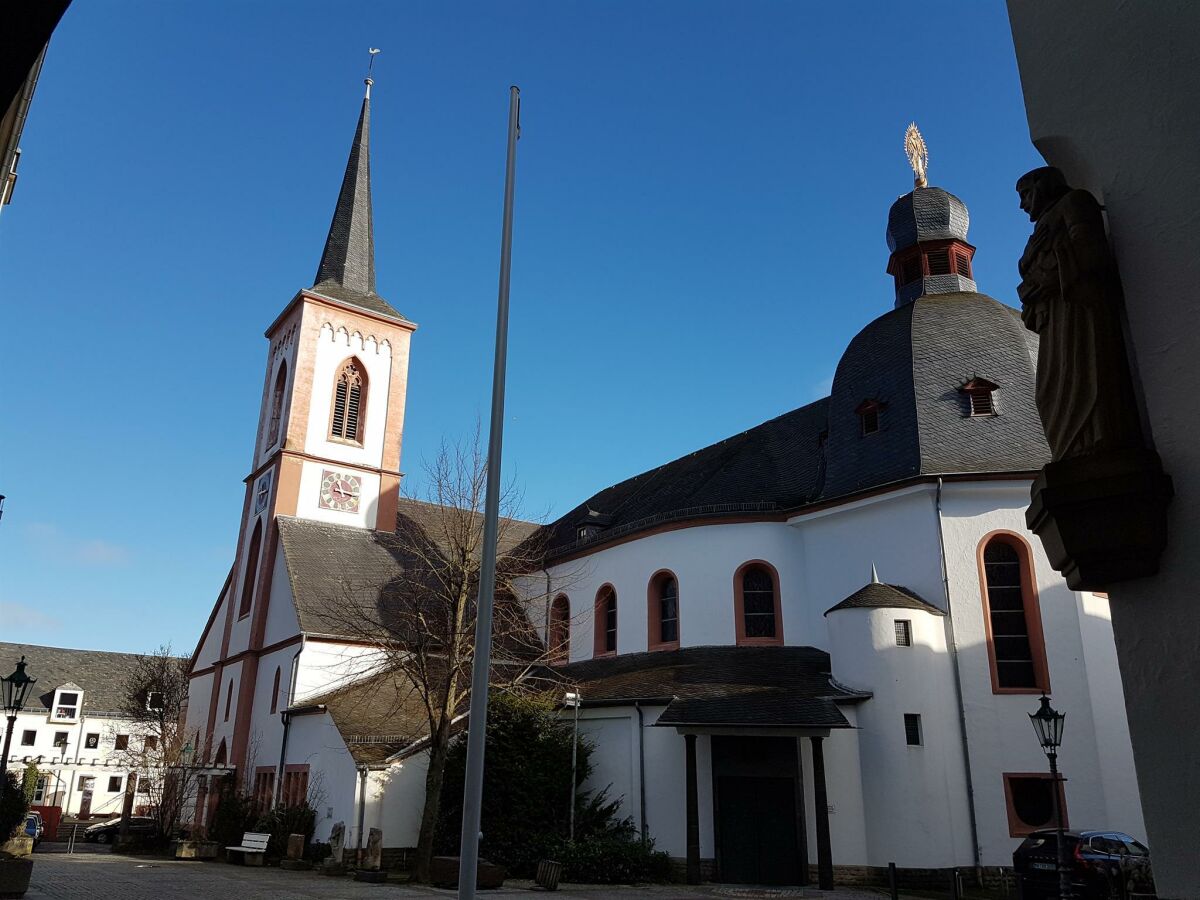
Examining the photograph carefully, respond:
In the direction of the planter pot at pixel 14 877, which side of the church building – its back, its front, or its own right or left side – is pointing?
front

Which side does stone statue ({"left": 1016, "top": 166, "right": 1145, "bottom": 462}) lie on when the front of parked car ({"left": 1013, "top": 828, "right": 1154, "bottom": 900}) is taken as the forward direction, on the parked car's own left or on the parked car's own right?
on the parked car's own right

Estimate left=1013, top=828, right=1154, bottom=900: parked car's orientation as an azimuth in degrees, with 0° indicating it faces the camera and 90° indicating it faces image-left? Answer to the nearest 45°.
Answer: approximately 225°

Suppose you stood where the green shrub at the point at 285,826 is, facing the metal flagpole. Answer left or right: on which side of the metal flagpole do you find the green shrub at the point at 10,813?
right

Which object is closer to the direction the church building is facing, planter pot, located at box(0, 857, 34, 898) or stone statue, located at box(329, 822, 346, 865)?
the planter pot

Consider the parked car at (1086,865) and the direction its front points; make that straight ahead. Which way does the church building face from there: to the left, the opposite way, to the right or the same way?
the opposite way

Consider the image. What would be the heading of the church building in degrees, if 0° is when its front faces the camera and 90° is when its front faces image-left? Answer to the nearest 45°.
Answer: approximately 45°

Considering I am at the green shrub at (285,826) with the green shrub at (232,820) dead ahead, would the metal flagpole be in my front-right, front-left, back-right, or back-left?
back-left
